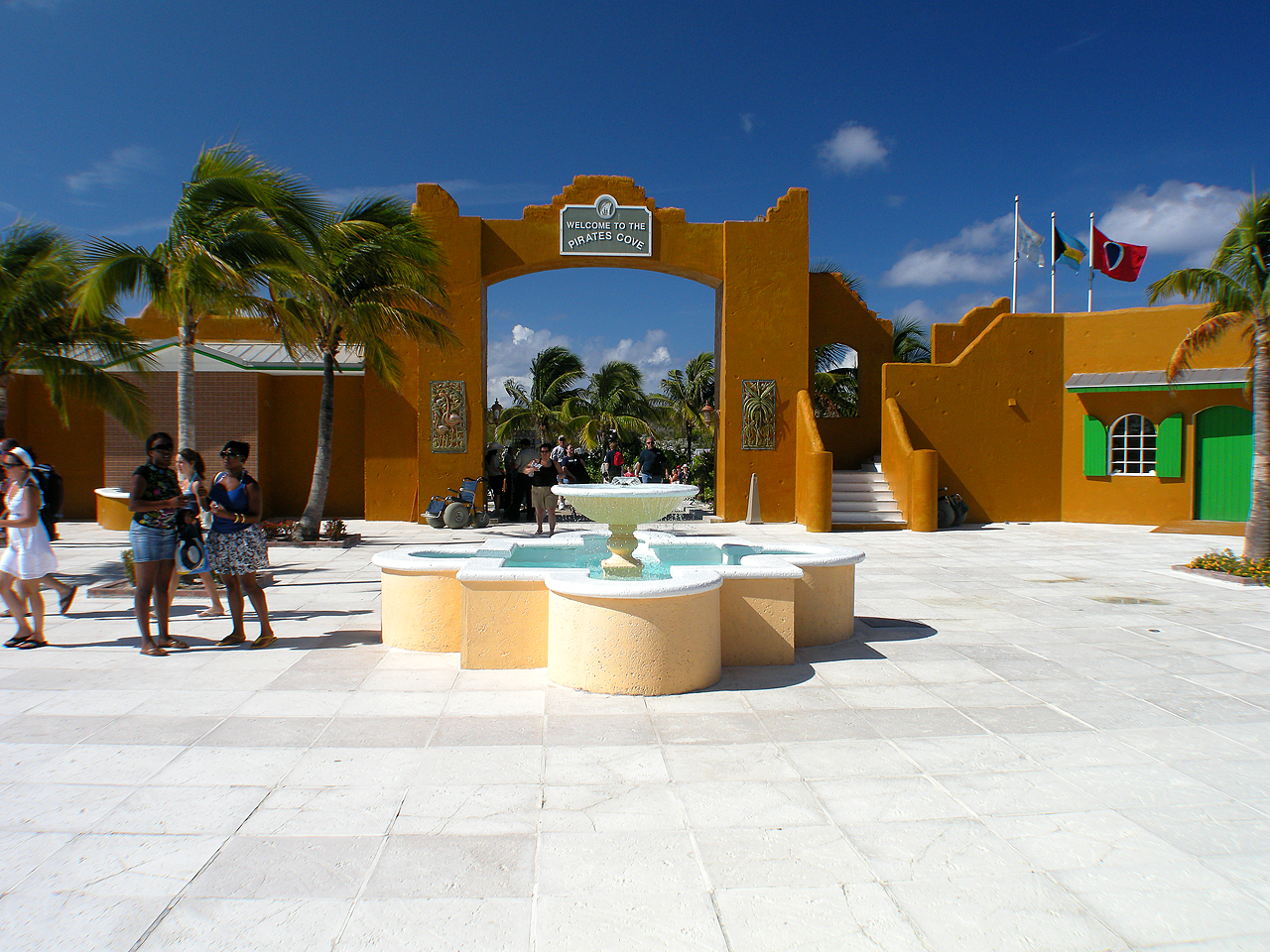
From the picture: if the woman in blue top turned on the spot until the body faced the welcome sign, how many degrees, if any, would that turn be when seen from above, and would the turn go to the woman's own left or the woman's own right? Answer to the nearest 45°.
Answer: approximately 180°

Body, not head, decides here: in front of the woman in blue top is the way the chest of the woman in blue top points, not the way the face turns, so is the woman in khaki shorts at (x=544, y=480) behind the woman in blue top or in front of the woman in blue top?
behind

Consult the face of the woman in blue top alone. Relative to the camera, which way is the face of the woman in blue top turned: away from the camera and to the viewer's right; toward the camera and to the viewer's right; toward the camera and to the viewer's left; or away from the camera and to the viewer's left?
toward the camera and to the viewer's left

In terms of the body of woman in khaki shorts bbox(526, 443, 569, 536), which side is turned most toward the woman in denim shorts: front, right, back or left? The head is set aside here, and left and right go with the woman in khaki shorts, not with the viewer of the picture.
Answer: front

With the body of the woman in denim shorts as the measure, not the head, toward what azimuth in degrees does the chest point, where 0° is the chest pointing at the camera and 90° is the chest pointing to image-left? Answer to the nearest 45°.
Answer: approximately 315°

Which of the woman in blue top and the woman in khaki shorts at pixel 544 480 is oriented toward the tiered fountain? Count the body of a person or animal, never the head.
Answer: the woman in khaki shorts

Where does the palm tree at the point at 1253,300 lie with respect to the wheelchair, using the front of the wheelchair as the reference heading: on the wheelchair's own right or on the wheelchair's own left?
on the wheelchair's own left

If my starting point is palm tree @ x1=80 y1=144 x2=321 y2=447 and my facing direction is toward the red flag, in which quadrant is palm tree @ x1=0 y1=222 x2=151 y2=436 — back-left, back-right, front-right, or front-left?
back-left

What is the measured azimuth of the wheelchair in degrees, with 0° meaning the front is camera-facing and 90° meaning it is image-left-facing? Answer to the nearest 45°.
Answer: approximately 45°

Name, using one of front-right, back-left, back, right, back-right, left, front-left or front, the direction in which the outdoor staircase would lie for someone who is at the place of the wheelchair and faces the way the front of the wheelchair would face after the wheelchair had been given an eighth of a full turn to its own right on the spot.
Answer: back

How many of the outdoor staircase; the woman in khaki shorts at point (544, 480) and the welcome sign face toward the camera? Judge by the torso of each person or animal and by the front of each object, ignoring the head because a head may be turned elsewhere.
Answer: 3

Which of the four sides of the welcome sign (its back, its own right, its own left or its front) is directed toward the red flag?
left
